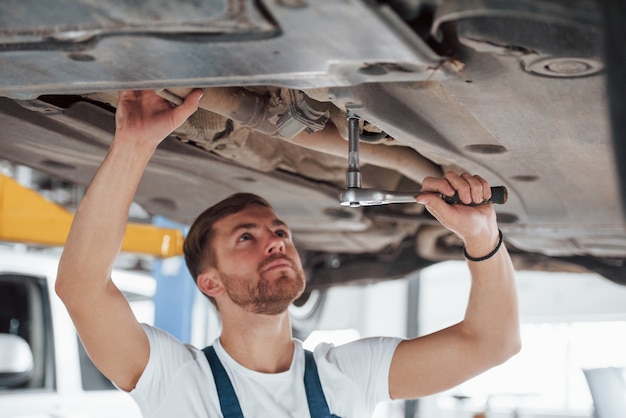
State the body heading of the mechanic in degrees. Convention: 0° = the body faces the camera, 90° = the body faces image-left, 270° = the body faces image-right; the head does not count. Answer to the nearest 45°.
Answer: approximately 0°

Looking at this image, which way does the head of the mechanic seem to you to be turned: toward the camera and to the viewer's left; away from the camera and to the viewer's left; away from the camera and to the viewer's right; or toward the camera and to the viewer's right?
toward the camera and to the viewer's right

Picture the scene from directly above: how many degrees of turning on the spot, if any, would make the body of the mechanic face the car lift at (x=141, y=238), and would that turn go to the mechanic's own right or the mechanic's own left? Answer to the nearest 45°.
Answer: approximately 180°
